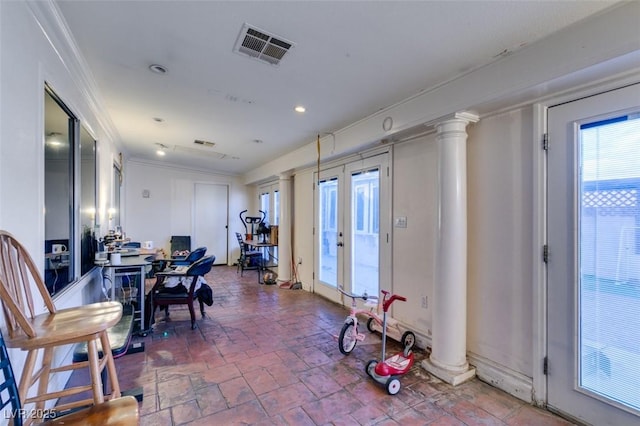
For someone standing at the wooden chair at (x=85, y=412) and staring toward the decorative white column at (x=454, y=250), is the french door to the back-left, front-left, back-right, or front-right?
front-left

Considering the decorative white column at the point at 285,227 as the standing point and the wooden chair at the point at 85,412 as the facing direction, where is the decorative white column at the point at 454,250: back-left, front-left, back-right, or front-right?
front-left

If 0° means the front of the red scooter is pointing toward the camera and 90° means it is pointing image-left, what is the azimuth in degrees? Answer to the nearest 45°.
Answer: approximately 45°

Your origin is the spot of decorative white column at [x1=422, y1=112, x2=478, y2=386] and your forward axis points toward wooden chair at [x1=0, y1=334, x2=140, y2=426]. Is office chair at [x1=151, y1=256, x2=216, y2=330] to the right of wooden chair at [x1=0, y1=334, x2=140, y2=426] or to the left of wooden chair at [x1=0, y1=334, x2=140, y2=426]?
right

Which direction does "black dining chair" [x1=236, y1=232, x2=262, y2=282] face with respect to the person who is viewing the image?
facing the viewer and to the right of the viewer

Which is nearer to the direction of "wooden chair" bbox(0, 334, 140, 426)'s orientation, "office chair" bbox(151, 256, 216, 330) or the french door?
the french door

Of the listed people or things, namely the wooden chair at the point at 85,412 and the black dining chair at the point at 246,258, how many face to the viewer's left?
0

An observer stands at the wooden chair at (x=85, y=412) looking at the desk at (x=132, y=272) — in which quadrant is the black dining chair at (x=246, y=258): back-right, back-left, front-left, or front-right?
front-right

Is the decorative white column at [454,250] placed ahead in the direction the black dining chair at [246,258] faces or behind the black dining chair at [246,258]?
ahead
